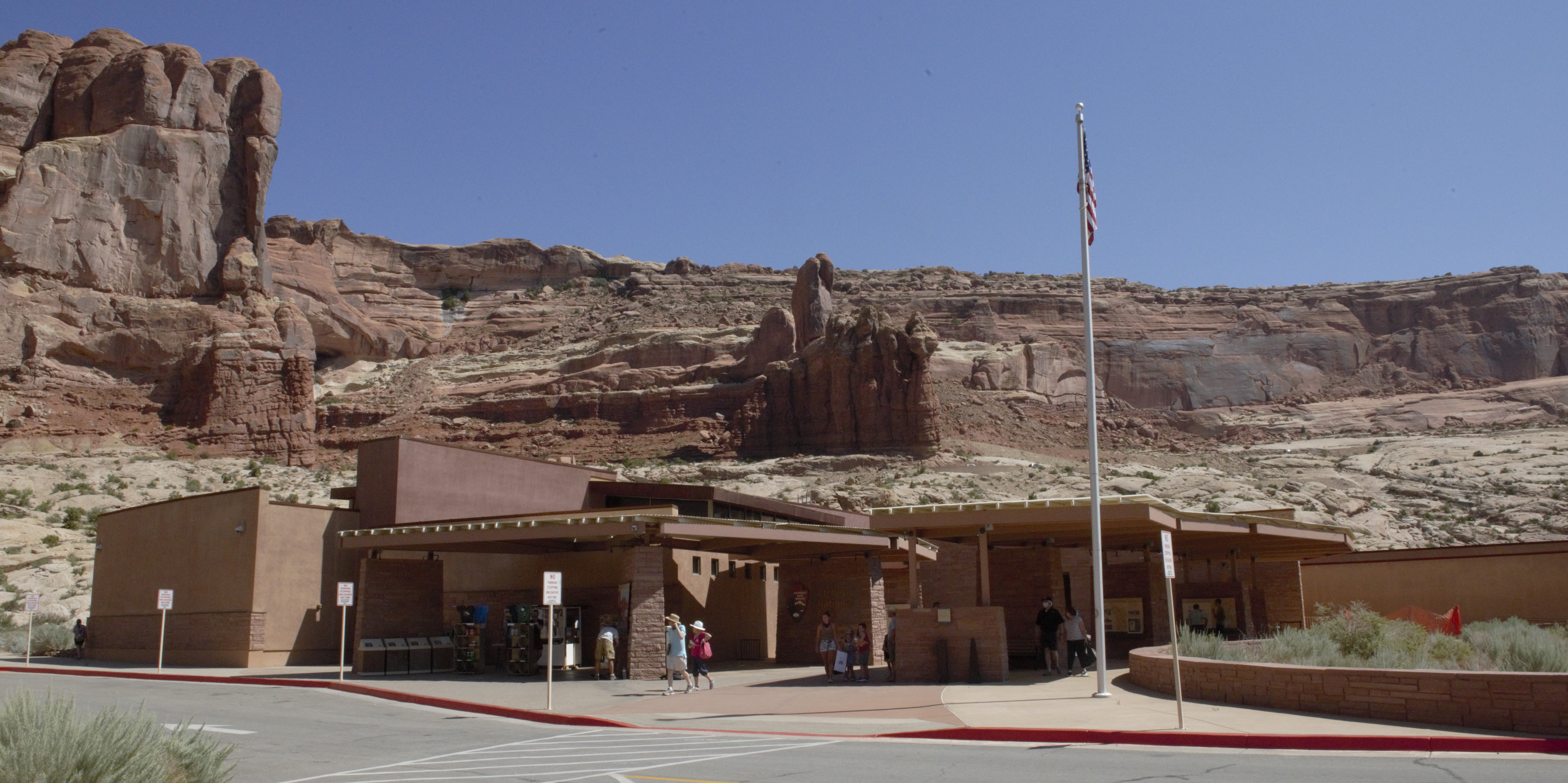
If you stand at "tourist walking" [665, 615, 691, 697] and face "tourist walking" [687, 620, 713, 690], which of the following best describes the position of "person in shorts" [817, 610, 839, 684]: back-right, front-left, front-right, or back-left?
front-right

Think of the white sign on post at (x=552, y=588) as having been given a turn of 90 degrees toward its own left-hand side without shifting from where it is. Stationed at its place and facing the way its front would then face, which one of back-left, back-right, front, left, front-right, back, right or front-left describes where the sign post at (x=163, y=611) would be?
back-left

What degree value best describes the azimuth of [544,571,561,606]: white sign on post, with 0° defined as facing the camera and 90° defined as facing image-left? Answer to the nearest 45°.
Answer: approximately 0°

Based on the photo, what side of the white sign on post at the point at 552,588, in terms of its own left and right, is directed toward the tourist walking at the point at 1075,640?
left

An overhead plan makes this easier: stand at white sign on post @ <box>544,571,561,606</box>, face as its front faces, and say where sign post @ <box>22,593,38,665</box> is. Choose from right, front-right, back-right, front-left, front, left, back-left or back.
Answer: back-right

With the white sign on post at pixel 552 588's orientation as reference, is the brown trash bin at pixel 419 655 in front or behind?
behind

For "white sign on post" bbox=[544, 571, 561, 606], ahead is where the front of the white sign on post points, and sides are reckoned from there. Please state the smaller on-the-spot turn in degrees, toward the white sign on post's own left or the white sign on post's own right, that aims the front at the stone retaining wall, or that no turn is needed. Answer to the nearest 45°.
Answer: approximately 45° to the white sign on post's own left

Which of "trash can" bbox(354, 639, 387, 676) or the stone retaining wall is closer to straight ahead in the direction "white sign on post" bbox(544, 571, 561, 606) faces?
the stone retaining wall

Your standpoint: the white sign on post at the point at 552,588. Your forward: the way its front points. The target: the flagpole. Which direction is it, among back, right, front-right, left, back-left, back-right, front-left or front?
left

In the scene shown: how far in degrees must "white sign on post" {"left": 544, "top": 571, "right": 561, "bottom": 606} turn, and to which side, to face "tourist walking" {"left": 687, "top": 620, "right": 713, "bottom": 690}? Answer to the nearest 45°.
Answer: approximately 135° to its left

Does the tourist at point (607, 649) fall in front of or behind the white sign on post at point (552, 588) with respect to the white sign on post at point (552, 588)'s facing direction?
behind

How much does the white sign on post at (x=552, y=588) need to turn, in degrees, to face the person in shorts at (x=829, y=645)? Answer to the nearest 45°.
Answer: approximately 135° to its left

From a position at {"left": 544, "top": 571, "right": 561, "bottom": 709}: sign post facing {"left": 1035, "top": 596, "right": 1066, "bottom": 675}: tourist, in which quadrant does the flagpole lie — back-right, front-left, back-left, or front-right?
front-right

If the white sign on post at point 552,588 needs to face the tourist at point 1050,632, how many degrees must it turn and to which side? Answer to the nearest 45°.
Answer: approximately 90° to its left

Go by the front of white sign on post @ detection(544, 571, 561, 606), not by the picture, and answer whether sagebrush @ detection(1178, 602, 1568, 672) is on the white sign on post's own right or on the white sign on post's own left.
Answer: on the white sign on post's own left

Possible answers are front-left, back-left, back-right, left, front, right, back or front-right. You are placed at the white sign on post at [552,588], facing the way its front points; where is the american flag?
left

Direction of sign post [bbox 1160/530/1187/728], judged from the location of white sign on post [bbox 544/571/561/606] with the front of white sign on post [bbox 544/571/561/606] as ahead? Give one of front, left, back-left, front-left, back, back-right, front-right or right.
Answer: front-left

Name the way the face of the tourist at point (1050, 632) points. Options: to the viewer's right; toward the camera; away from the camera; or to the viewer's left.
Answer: toward the camera
